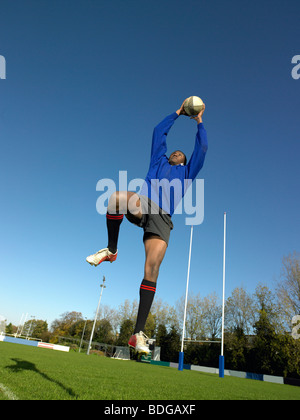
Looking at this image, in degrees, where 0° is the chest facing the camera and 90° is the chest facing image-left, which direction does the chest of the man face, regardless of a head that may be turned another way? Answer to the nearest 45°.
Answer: approximately 45°
